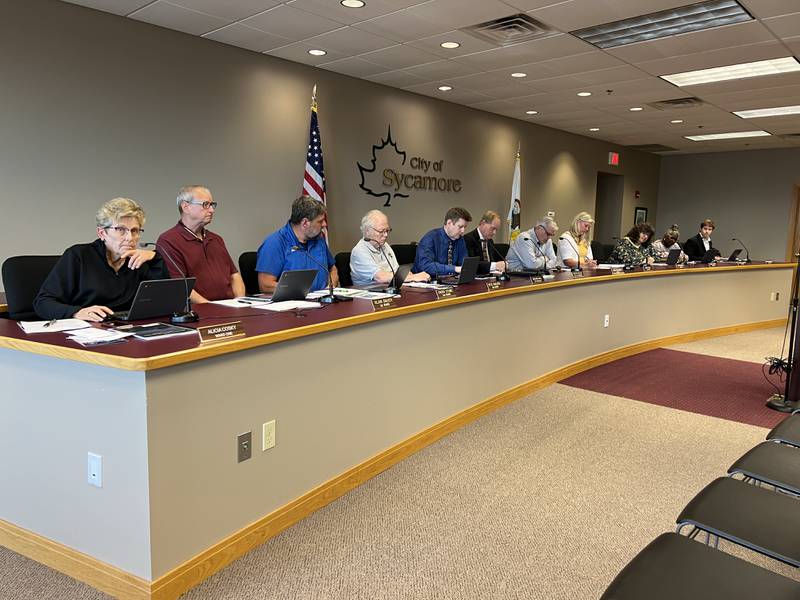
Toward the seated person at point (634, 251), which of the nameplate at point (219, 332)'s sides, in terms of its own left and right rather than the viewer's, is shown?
left

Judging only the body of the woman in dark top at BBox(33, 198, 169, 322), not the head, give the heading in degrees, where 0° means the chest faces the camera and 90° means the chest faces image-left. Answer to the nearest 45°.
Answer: approximately 315°

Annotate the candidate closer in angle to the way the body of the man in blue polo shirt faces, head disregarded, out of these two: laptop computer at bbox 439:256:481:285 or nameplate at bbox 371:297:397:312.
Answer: the nameplate

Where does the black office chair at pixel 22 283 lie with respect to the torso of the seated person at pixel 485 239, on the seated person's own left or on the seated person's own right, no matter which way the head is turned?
on the seated person's own right

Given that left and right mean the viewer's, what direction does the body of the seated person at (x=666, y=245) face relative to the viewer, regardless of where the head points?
facing the viewer

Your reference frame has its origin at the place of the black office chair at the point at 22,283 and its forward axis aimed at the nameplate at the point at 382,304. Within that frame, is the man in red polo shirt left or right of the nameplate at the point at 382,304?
left

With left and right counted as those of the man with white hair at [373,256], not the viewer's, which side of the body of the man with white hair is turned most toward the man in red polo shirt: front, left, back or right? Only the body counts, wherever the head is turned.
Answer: right

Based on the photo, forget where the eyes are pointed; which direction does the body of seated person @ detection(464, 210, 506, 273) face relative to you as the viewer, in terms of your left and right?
facing the viewer and to the right of the viewer

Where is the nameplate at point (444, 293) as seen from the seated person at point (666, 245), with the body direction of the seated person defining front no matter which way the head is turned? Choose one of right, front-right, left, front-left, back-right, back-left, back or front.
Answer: front

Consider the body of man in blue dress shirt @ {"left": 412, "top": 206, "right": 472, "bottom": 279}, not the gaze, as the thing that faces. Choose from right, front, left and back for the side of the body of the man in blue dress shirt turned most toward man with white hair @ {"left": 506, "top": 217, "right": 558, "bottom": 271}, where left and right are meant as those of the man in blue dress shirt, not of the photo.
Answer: left

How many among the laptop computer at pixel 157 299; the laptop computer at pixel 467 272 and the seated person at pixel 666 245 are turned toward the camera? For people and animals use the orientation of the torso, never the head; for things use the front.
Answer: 1

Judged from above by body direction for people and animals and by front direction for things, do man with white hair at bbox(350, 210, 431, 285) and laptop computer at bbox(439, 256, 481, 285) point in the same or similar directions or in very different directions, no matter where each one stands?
very different directions

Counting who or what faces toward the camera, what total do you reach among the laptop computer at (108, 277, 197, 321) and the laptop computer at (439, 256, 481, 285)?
0

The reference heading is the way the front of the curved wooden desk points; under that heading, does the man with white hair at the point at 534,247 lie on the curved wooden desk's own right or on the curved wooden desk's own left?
on the curved wooden desk's own left

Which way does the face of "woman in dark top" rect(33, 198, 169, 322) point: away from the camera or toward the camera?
toward the camera

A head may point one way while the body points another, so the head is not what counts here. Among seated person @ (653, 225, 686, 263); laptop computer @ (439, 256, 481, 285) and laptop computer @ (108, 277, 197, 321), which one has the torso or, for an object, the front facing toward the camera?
the seated person
